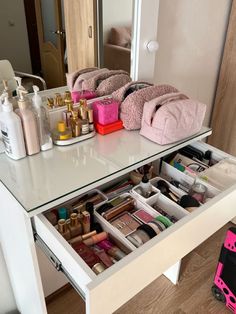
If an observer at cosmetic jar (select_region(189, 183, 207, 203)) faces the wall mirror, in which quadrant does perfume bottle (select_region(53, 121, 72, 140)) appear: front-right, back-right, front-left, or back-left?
front-left

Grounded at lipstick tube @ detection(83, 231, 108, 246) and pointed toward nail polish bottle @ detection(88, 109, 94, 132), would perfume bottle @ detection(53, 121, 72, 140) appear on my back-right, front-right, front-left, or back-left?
front-left

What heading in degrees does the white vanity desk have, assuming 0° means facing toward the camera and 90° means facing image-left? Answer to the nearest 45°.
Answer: approximately 315°

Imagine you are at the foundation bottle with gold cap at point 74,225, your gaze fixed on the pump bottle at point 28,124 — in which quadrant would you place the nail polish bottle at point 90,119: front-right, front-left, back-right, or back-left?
front-right
